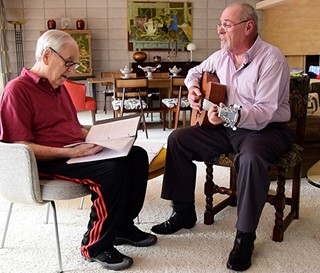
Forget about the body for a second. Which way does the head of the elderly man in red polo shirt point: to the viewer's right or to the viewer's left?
to the viewer's right

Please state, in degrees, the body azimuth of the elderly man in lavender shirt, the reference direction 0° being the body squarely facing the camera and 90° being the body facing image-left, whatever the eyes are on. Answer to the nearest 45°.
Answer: approximately 45°

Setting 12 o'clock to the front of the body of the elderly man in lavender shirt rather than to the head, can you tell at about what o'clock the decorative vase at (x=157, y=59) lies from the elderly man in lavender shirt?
The decorative vase is roughly at 4 o'clock from the elderly man in lavender shirt.

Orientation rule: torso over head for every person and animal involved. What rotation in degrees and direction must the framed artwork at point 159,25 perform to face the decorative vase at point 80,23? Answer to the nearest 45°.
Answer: approximately 90° to its right

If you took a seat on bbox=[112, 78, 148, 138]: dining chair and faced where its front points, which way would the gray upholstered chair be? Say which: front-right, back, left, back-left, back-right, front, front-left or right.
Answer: back

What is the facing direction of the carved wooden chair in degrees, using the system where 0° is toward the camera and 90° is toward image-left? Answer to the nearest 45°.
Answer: approximately 45°

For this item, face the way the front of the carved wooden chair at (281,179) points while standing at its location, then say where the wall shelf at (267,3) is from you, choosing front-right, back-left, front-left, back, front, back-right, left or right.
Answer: back-right

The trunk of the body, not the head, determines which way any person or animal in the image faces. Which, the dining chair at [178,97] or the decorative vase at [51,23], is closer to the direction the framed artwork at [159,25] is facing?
the dining chair

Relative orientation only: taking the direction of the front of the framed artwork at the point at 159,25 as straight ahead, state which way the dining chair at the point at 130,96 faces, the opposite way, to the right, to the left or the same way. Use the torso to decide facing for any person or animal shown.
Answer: the opposite way

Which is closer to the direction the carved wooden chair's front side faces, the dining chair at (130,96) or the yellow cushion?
the yellow cushion

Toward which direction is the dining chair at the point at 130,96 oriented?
away from the camera
